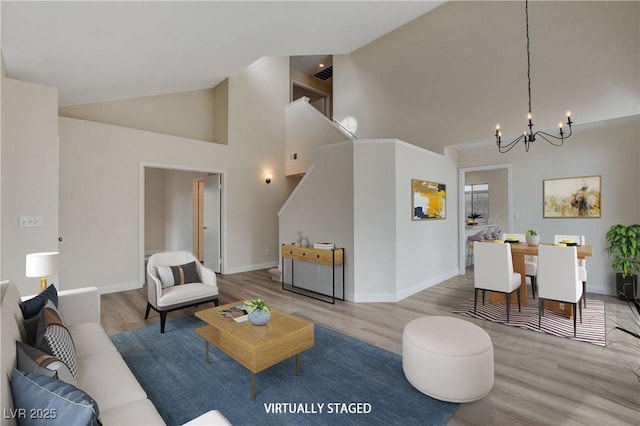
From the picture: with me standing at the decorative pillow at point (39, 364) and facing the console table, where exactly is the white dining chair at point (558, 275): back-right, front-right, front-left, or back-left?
front-right

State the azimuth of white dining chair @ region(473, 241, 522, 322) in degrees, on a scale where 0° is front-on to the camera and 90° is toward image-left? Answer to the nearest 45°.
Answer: approximately 225°

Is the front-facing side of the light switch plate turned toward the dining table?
no

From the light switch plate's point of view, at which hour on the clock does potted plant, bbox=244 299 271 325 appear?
The potted plant is roughly at 11 o'clock from the light switch plate.

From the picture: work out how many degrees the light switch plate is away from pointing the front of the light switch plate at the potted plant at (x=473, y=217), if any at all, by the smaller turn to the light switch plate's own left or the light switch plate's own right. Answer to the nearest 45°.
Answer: approximately 90° to the light switch plate's own left

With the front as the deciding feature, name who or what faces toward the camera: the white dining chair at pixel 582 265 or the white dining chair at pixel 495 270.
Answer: the white dining chair at pixel 582 265

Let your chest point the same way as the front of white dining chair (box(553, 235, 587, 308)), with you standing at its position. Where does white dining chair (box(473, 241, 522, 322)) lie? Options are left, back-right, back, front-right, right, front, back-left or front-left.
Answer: front-right

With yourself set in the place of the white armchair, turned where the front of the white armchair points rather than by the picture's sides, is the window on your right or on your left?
on your left

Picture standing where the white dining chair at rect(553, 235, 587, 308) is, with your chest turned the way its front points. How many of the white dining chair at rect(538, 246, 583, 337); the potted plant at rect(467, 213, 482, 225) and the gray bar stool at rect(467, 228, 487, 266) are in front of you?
1

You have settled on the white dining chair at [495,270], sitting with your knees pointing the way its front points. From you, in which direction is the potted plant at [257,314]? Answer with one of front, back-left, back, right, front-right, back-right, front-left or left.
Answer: back

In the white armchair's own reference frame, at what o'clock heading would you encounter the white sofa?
The white sofa is roughly at 2 o'clock from the white armchair.

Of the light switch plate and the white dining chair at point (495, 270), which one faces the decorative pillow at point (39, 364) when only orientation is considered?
the light switch plate

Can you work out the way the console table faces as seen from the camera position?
facing the viewer and to the left of the viewer
